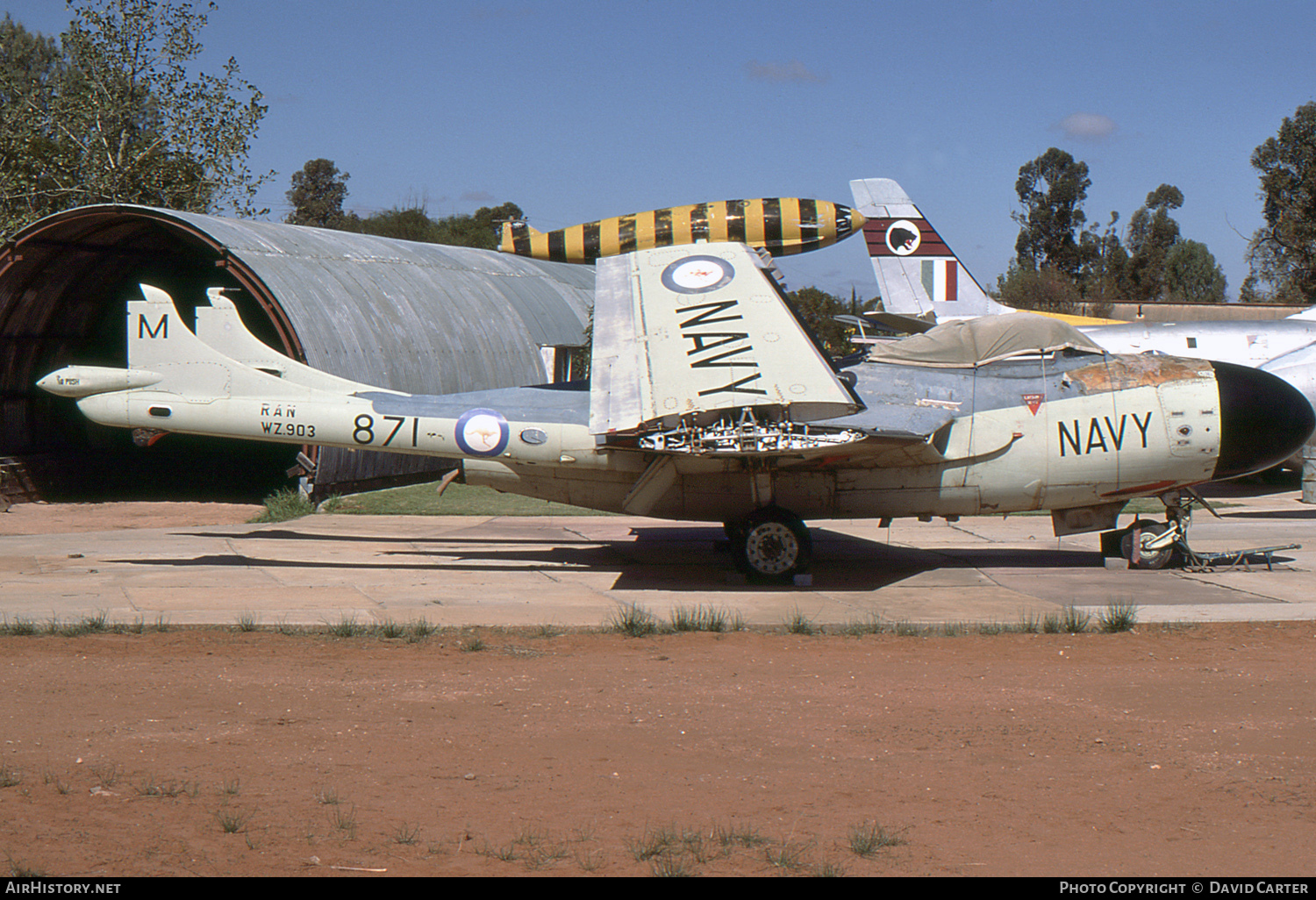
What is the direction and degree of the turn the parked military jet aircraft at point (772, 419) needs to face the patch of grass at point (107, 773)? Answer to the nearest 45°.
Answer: approximately 135° to its right

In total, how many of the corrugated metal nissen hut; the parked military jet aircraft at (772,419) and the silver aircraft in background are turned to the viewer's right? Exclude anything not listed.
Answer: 2

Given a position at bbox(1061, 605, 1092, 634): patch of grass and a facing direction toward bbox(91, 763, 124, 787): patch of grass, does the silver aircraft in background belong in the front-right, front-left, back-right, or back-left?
back-right

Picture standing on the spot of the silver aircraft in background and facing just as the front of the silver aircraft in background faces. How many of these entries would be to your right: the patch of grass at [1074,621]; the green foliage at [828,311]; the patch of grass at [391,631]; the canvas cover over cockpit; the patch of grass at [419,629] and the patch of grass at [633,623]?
5

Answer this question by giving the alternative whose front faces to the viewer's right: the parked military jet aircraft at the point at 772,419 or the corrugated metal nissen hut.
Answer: the parked military jet aircraft

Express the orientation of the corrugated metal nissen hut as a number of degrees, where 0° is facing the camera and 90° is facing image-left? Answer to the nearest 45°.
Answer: approximately 45°

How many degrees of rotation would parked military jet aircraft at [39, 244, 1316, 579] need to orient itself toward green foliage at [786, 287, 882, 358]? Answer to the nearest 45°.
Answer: approximately 90° to its left

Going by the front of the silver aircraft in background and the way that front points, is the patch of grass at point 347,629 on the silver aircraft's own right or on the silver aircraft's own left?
on the silver aircraft's own right

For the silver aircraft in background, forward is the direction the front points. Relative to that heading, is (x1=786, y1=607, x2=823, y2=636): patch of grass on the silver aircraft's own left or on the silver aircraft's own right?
on the silver aircraft's own right

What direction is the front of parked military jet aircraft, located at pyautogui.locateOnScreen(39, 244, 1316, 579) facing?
to the viewer's right

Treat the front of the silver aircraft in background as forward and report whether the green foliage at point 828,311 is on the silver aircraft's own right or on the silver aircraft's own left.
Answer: on the silver aircraft's own left

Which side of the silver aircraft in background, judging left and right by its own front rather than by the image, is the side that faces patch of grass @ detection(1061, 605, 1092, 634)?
right

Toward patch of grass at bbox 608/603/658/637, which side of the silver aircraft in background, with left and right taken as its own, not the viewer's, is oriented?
right

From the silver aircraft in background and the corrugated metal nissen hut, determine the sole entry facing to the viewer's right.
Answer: the silver aircraft in background

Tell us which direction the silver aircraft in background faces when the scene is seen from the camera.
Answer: facing to the right of the viewer
